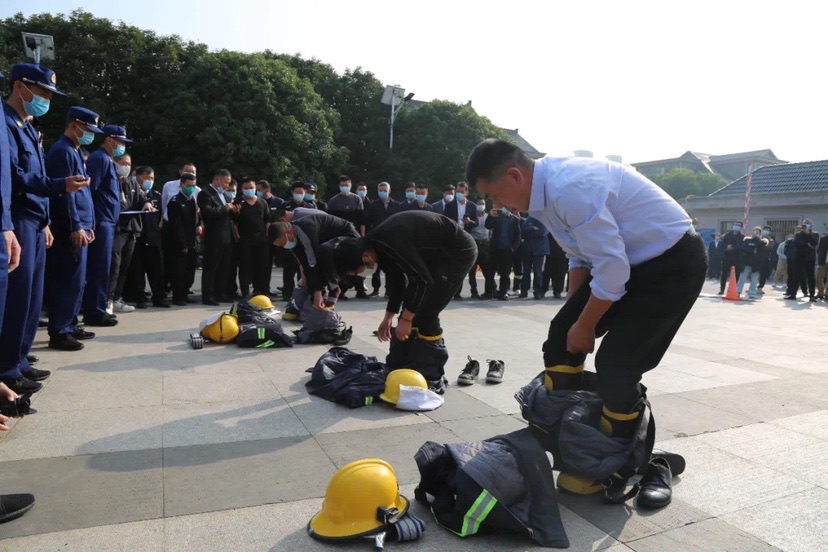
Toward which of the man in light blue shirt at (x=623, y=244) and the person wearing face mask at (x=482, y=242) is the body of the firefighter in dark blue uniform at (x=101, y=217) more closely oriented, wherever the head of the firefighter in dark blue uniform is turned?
the person wearing face mask

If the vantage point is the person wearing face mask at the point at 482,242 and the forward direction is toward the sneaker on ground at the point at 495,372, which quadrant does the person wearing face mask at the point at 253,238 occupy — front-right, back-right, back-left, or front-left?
front-right

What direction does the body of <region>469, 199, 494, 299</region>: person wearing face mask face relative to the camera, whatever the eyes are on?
toward the camera

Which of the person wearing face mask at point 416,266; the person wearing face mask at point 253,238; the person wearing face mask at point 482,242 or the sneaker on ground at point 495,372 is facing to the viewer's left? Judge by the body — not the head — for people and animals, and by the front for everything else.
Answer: the person wearing face mask at point 416,266

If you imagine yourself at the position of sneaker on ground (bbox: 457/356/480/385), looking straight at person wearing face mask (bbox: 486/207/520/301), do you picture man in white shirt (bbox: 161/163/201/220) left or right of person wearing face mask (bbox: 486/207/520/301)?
left

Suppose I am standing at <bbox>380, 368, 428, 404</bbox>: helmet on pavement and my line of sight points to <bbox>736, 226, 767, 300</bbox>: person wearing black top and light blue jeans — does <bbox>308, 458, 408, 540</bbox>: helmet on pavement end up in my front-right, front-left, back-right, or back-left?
back-right

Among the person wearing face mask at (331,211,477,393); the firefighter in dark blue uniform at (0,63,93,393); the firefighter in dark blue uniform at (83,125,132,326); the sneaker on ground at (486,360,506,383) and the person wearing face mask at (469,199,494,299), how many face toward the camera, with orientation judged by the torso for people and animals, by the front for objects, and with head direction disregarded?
2

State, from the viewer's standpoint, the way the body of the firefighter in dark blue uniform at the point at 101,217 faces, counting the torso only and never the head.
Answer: to the viewer's right

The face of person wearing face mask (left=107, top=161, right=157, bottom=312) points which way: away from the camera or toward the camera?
toward the camera

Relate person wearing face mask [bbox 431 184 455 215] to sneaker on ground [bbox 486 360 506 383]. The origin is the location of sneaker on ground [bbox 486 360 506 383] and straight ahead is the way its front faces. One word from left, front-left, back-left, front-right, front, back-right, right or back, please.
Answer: back

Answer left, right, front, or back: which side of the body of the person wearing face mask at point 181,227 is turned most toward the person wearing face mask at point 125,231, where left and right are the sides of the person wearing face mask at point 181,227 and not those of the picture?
right

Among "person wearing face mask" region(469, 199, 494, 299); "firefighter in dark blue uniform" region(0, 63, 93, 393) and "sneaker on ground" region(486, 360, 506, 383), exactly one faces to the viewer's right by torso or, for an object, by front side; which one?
the firefighter in dark blue uniform

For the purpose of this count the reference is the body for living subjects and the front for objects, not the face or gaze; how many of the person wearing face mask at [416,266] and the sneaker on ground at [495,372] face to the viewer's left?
1

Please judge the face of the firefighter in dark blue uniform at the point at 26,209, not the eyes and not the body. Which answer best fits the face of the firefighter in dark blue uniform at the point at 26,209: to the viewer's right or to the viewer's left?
to the viewer's right

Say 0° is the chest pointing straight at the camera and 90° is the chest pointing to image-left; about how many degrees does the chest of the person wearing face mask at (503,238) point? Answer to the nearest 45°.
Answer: approximately 0°

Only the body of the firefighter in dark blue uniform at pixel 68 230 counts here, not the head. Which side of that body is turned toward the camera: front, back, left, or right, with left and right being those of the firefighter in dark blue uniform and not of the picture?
right
